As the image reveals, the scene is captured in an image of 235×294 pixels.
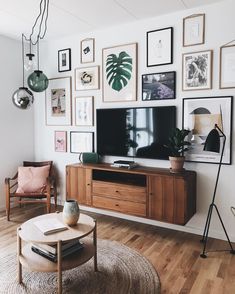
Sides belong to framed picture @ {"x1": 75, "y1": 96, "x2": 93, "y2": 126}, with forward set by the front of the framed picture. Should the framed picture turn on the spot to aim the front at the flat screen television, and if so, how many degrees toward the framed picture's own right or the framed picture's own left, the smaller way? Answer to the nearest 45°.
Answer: approximately 90° to the framed picture's own left

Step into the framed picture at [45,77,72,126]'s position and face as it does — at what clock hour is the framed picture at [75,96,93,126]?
the framed picture at [75,96,93,126] is roughly at 9 o'clock from the framed picture at [45,77,72,126].

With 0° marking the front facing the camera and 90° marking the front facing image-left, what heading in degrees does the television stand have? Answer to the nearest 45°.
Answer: approximately 45°

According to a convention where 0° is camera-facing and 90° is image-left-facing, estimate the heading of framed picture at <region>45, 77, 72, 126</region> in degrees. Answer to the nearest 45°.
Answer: approximately 45°

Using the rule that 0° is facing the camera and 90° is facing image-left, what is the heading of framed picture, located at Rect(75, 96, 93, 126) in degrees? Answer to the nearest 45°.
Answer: approximately 45°

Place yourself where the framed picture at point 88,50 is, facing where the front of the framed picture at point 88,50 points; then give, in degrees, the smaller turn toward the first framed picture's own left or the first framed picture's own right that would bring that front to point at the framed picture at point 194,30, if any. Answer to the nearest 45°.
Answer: approximately 90° to the first framed picture's own left

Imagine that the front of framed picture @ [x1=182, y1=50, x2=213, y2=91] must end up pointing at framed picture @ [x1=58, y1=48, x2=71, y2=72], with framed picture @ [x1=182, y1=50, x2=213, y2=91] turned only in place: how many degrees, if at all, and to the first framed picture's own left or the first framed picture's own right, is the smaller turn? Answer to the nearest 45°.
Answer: approximately 45° to the first framed picture's own right
